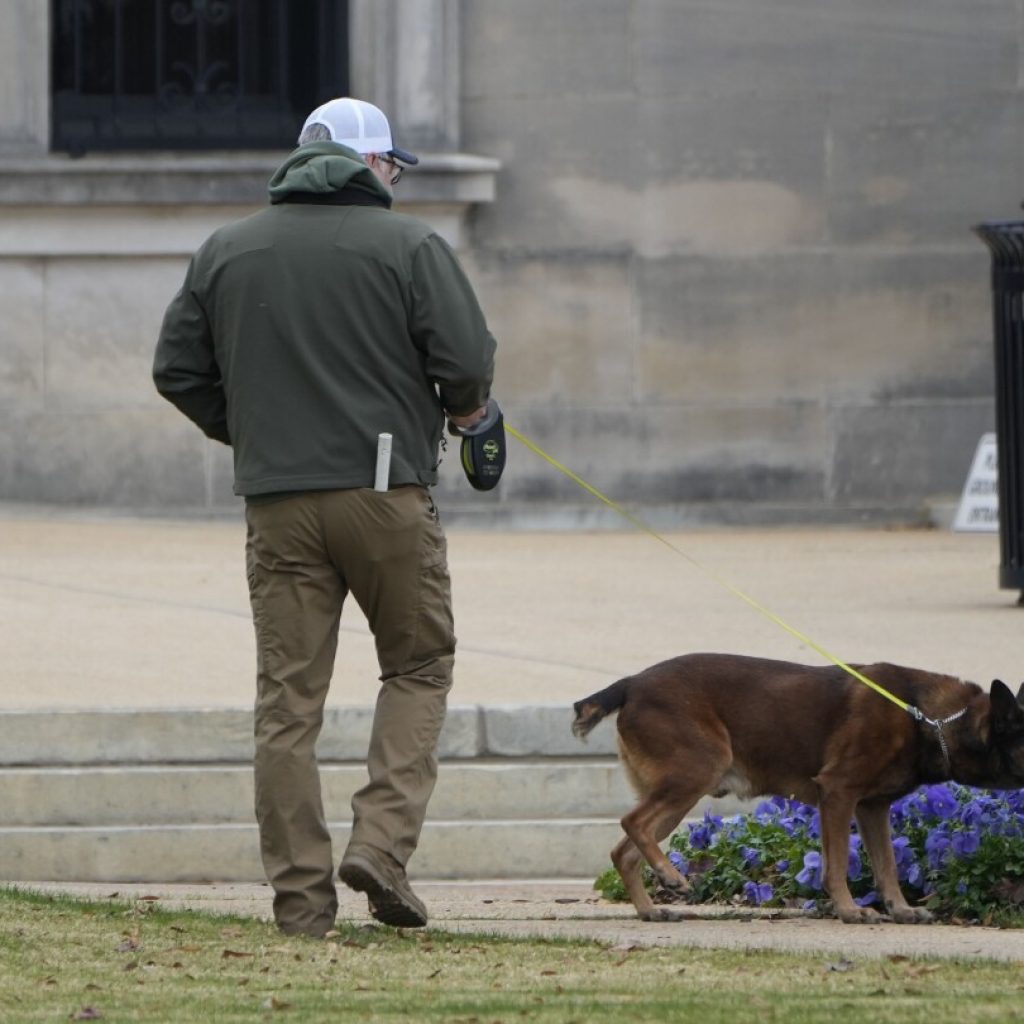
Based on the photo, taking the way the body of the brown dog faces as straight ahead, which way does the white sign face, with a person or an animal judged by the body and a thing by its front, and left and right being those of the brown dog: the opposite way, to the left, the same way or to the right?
to the right

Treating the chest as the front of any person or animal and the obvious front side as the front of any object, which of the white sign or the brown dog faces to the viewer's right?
the brown dog

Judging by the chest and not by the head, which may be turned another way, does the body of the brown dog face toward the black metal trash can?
no

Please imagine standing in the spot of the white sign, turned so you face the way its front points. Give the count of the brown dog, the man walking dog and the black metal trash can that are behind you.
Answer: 0

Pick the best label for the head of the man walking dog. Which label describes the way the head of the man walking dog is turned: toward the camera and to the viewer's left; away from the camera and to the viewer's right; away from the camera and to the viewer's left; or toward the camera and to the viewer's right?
away from the camera and to the viewer's right

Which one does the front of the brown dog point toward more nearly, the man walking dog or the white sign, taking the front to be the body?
the white sign

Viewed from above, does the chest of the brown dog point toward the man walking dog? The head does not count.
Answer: no

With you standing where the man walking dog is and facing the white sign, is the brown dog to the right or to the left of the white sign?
right

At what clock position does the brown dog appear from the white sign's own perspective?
The brown dog is roughly at 12 o'clock from the white sign.

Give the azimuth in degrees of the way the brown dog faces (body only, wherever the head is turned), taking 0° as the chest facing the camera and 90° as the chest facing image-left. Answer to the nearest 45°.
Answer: approximately 270°

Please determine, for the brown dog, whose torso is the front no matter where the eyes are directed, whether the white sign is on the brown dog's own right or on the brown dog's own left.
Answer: on the brown dog's own left

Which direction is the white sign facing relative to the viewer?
toward the camera

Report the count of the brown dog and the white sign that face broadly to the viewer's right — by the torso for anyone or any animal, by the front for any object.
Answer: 1

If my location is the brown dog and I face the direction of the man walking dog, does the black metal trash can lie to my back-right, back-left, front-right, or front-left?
back-right
